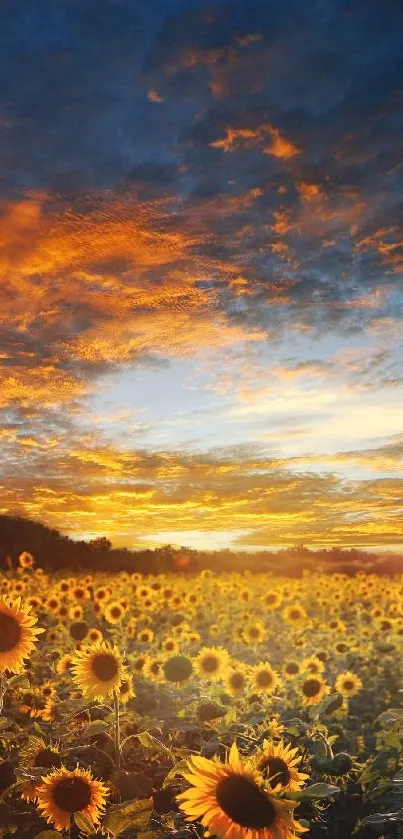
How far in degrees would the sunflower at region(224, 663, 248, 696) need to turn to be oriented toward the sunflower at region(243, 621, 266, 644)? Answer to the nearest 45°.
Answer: approximately 180°

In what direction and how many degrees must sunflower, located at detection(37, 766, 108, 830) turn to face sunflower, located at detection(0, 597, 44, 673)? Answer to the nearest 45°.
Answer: approximately 180°

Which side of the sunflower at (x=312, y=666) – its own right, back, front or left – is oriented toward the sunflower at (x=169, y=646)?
right

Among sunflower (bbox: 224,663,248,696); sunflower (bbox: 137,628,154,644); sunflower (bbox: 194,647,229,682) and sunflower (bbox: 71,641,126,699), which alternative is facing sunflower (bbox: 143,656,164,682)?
sunflower (bbox: 137,628,154,644)

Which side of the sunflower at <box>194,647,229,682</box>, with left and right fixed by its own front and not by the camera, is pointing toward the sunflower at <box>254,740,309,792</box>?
front

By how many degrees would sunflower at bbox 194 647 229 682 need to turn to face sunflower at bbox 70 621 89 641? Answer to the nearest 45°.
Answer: approximately 135° to its right

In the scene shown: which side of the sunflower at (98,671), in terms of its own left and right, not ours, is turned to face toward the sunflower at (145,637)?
back

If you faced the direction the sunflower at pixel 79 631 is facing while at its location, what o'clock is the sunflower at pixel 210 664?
the sunflower at pixel 210 664 is roughly at 11 o'clock from the sunflower at pixel 79 631.
